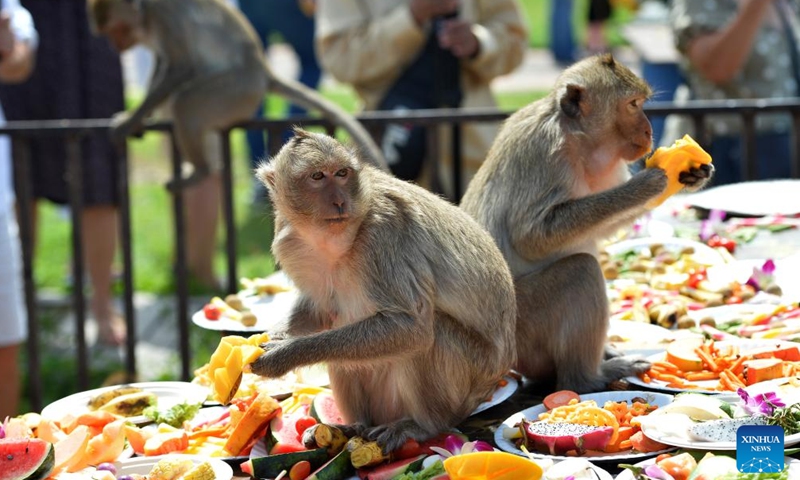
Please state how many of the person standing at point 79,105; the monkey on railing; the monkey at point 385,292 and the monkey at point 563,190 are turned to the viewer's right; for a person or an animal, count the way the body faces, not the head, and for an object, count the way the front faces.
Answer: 1

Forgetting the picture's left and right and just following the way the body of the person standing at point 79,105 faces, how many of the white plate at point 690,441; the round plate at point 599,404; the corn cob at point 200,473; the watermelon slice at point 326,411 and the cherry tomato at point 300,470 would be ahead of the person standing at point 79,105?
5

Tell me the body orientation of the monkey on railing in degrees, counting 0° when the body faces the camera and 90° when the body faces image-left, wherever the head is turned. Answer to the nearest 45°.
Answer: approximately 90°

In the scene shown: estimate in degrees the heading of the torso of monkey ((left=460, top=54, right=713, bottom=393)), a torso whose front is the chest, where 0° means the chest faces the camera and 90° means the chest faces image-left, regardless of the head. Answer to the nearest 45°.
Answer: approximately 270°

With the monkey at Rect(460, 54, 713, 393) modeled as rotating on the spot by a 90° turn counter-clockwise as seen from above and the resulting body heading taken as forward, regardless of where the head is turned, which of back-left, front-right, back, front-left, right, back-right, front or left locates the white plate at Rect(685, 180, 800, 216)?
front-right

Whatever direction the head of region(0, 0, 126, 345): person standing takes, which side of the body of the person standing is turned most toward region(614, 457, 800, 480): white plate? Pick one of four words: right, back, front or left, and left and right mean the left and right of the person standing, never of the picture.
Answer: front

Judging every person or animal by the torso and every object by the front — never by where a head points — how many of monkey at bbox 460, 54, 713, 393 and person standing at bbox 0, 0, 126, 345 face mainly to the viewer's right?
1

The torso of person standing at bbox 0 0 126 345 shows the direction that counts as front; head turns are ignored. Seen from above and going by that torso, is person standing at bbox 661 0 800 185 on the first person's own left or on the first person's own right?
on the first person's own left

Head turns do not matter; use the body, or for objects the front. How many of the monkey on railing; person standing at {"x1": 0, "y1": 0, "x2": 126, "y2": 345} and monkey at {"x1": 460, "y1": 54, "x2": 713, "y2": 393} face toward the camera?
1

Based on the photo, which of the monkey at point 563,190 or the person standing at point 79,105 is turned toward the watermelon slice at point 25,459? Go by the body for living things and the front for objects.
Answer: the person standing

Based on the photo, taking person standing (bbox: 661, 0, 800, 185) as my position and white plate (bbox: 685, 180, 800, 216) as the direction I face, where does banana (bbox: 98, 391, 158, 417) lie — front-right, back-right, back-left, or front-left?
front-right

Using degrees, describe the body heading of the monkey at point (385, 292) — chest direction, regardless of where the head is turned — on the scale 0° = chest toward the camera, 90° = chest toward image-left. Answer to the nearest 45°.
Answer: approximately 45°

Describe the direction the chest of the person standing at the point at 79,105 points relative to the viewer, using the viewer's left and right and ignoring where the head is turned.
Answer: facing the viewer

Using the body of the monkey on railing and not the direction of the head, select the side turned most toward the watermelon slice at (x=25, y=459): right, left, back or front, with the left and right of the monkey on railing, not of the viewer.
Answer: left

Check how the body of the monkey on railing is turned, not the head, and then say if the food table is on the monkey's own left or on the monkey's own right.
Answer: on the monkey's own left

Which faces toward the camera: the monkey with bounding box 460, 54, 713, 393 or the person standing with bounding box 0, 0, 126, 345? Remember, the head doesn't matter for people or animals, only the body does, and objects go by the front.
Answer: the person standing
